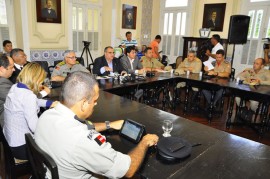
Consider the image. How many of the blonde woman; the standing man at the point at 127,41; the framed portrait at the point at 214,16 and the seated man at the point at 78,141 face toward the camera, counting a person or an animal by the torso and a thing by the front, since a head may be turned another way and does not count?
2

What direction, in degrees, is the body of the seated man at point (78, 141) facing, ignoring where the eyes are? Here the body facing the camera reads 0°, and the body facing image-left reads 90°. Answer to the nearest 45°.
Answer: approximately 225°

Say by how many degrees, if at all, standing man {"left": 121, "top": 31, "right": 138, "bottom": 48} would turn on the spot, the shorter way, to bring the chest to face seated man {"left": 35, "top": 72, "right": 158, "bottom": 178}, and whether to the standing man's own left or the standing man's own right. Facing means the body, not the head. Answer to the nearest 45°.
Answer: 0° — they already face them

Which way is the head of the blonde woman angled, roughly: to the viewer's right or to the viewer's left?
to the viewer's right

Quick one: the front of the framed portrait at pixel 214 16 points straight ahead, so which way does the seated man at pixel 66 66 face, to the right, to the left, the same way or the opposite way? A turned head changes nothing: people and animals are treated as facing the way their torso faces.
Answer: to the left

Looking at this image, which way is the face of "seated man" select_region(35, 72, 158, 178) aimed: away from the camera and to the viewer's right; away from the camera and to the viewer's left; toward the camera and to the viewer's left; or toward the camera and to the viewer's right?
away from the camera and to the viewer's right

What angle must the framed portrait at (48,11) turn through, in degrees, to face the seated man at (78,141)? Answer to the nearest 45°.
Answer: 0° — it already faces them

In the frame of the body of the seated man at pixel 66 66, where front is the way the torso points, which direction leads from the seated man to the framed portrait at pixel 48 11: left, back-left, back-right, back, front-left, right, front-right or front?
back-left

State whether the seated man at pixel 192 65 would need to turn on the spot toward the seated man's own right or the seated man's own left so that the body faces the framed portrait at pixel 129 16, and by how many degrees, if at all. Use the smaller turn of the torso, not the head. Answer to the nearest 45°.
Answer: approximately 90° to the seated man's own right
